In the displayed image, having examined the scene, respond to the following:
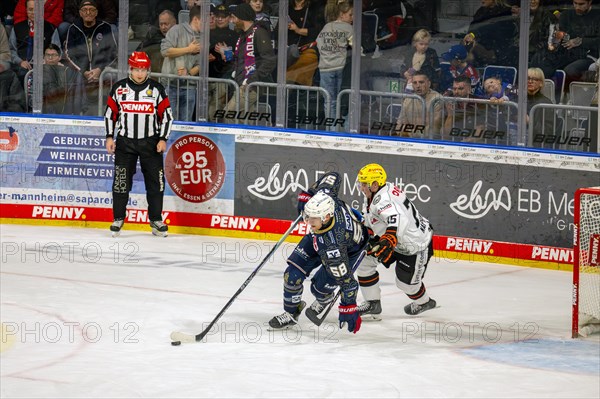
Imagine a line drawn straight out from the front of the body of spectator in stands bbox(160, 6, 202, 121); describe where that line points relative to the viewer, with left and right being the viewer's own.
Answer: facing the viewer and to the right of the viewer

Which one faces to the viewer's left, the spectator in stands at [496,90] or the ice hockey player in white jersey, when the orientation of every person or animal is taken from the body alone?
the ice hockey player in white jersey

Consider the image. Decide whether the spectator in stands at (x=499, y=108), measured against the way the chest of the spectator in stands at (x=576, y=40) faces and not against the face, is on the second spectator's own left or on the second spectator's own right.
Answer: on the second spectator's own right

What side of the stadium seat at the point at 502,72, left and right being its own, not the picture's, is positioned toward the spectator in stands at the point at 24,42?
right

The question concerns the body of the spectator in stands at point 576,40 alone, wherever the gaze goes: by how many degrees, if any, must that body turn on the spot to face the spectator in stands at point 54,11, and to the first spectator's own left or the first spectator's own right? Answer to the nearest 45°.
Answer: approximately 45° to the first spectator's own right

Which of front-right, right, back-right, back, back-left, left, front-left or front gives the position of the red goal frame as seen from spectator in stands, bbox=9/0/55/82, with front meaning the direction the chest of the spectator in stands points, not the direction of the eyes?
front-left

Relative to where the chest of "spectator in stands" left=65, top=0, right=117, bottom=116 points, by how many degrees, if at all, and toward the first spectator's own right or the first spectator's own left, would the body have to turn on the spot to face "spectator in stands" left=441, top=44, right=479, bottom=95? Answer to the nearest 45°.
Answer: approximately 45° to the first spectator's own left

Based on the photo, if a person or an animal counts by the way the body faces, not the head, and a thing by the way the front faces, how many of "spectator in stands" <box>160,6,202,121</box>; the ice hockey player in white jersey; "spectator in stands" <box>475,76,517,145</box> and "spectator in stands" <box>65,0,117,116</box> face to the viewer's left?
1

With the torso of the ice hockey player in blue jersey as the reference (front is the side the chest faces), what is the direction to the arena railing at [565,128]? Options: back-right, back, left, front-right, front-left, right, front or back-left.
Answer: back

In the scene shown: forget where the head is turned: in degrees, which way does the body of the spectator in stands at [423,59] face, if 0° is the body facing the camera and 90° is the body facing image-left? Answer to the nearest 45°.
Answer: approximately 0°
